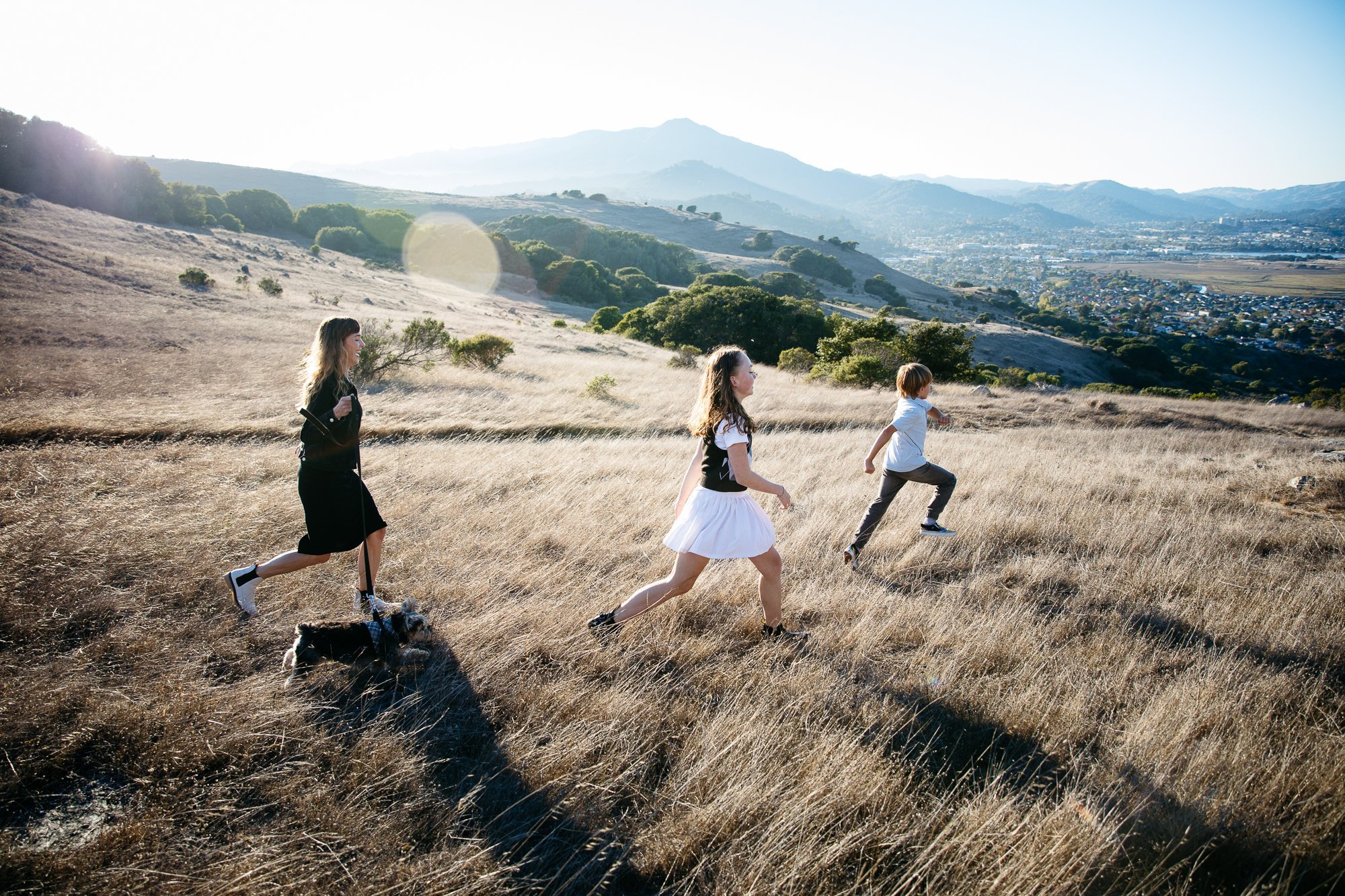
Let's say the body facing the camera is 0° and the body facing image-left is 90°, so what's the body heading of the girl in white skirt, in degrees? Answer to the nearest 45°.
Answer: approximately 270°

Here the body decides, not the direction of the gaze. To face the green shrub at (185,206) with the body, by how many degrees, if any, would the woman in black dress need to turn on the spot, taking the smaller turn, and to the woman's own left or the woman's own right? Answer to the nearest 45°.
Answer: approximately 90° to the woman's own left

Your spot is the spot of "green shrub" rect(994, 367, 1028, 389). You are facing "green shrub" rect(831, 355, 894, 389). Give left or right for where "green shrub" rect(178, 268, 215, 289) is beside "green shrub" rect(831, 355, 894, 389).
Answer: right

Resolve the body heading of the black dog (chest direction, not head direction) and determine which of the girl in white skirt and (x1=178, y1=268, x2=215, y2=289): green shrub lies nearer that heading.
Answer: the girl in white skirt

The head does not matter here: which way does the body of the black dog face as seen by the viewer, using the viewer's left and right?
facing to the right of the viewer

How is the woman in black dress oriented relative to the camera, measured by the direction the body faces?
to the viewer's right

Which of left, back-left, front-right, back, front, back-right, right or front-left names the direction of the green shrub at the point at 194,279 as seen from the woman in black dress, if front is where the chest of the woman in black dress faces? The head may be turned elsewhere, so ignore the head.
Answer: left

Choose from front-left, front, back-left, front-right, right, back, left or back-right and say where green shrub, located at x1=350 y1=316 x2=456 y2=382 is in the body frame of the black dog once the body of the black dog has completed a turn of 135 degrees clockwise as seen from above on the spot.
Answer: back-right

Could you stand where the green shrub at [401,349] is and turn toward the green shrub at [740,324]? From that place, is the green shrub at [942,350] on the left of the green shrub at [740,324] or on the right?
right
